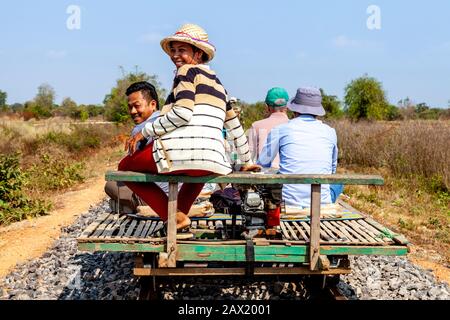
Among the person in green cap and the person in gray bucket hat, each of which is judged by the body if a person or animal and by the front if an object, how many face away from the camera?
2

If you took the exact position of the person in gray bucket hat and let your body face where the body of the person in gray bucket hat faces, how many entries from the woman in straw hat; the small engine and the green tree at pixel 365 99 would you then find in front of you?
1

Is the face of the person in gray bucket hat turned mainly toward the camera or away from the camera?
away from the camera

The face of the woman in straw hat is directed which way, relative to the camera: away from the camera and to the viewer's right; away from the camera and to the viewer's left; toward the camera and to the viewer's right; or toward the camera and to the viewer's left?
toward the camera and to the viewer's left

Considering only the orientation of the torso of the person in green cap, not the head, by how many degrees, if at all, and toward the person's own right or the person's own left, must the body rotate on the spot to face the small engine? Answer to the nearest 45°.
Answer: approximately 180°

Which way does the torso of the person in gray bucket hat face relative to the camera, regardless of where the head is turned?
away from the camera

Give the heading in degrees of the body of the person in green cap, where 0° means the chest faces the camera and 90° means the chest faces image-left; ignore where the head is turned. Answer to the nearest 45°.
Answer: approximately 180°

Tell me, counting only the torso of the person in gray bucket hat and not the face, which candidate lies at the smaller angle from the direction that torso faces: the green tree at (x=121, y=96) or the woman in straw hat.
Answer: the green tree

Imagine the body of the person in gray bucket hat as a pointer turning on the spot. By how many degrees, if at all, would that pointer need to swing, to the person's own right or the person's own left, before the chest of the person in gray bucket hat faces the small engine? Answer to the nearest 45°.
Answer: approximately 135° to the person's own left

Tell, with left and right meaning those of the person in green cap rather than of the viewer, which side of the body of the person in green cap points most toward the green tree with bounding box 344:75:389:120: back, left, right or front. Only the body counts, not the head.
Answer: front

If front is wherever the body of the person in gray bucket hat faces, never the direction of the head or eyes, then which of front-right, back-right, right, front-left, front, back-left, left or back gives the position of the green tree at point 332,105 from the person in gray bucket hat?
front

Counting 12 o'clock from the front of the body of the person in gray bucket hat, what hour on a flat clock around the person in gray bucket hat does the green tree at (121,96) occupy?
The green tree is roughly at 11 o'clock from the person in gray bucket hat.

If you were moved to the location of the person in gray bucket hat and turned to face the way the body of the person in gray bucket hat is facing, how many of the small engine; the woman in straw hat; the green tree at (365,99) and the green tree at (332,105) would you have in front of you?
2

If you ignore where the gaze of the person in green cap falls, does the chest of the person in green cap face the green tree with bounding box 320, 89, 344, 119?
yes
